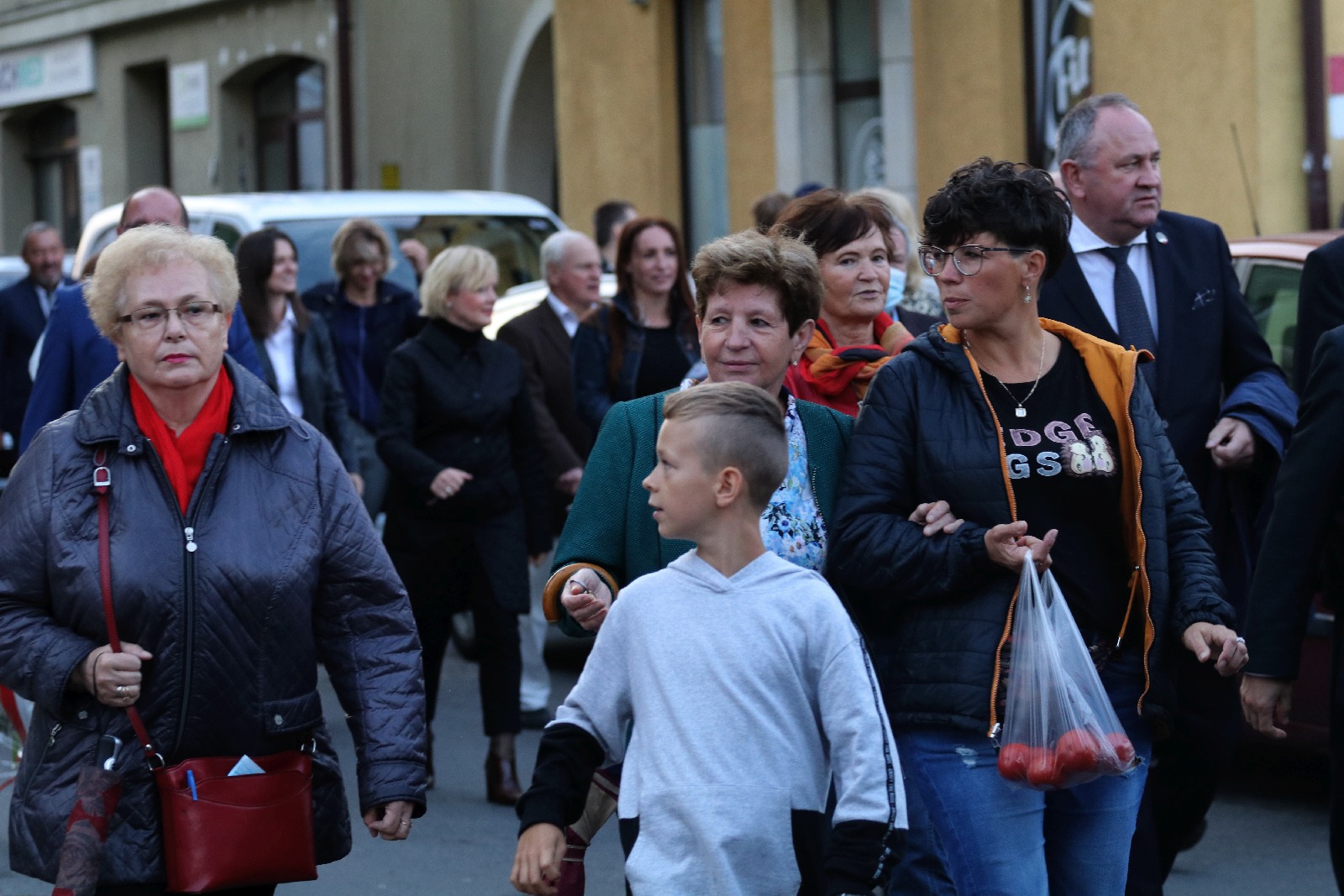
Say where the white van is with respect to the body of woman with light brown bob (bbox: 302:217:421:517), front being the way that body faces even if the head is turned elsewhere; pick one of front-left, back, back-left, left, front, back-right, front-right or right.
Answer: back

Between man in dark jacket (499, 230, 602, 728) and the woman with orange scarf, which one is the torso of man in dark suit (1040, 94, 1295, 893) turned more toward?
the woman with orange scarf

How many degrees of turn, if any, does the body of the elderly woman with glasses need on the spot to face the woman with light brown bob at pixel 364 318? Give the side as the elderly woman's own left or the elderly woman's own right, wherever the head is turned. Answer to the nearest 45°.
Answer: approximately 180°

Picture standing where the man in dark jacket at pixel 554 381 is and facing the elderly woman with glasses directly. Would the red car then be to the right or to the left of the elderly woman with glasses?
left
